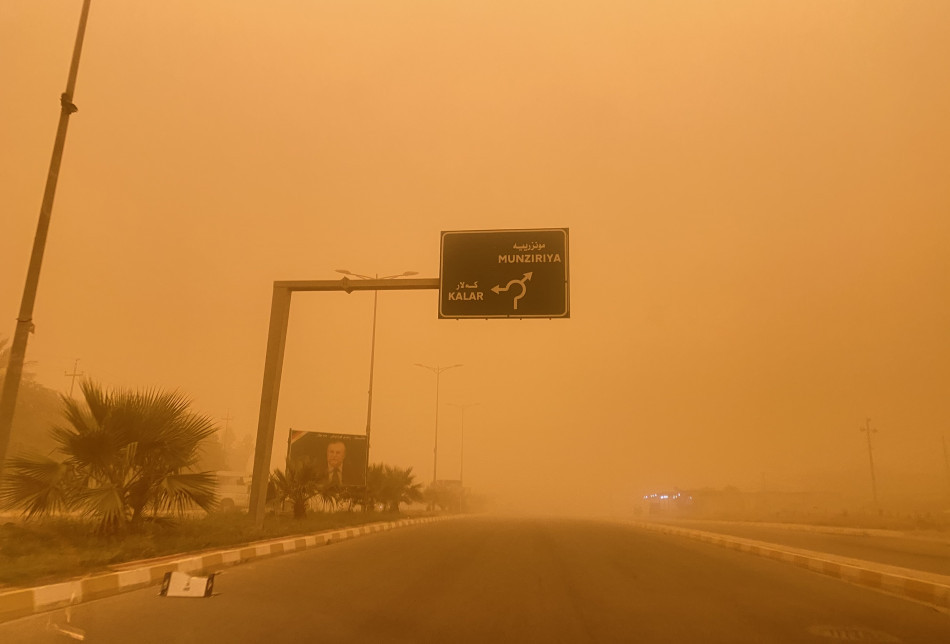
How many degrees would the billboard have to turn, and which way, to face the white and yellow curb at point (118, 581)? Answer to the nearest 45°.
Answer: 0° — it already faces it

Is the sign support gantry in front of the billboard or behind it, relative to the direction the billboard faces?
in front

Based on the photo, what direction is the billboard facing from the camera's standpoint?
toward the camera

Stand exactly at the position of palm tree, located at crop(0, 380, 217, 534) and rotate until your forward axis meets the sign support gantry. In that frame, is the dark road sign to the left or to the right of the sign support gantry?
right

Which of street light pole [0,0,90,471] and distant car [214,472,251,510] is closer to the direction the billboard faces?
the street light pole

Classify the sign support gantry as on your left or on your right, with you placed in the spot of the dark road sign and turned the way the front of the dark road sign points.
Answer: on your right

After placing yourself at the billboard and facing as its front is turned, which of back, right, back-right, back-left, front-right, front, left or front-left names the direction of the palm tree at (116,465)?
front

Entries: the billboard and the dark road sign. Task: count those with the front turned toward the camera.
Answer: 2

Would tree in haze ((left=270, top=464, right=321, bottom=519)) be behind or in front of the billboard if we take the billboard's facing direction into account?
in front

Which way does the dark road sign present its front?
toward the camera
